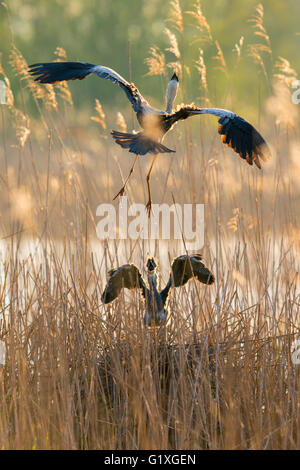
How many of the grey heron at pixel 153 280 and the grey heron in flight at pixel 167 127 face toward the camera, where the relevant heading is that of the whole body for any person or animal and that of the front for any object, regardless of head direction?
1

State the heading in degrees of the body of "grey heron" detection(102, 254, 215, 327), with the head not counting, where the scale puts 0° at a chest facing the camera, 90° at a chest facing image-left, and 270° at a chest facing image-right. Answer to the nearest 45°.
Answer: approximately 0°

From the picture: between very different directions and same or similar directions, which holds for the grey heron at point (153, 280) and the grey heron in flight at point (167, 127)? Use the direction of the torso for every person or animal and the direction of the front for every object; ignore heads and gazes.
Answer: very different directions
